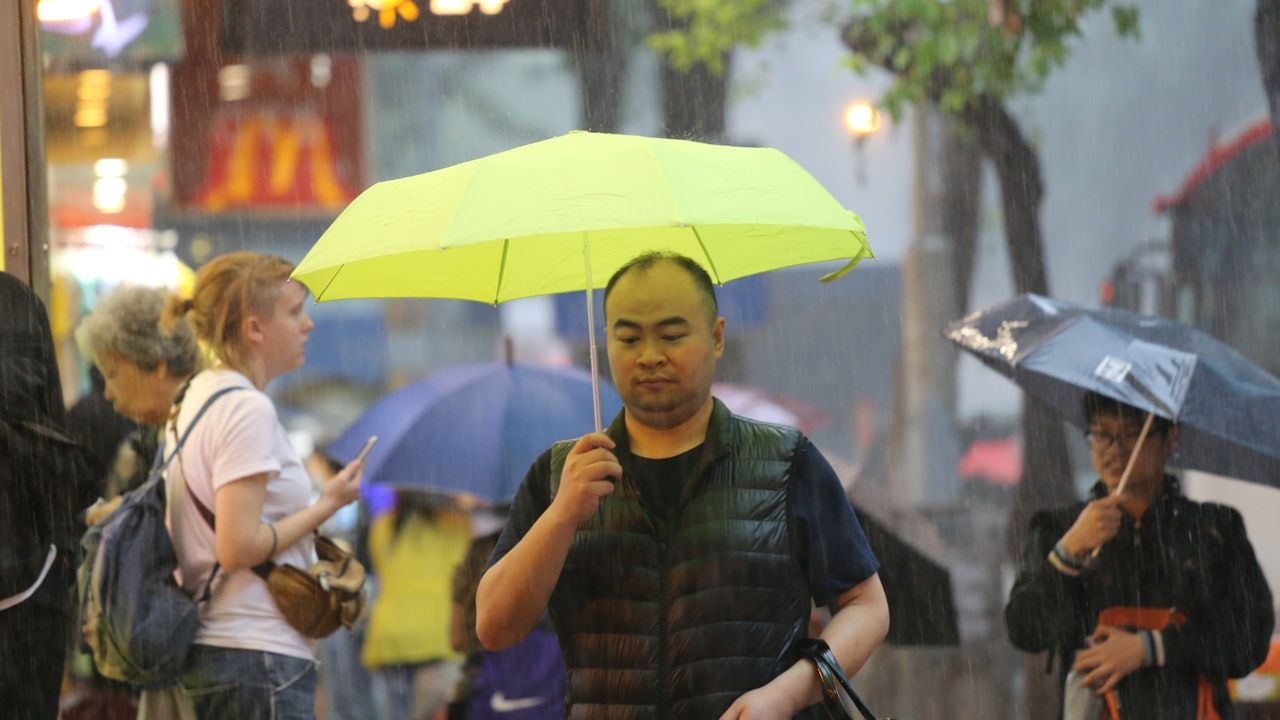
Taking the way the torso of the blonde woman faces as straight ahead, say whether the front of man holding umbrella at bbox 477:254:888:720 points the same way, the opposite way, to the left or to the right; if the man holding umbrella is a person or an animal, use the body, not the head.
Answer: to the right

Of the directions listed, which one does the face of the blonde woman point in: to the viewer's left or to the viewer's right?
to the viewer's right

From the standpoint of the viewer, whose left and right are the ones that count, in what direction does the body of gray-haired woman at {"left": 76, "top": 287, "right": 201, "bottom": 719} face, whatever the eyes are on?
facing the viewer and to the left of the viewer

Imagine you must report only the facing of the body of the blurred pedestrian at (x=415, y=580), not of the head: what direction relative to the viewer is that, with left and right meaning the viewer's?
facing away from the viewer

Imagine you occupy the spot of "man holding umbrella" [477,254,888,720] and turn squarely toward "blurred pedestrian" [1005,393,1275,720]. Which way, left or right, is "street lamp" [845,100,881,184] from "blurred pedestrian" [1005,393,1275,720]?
left

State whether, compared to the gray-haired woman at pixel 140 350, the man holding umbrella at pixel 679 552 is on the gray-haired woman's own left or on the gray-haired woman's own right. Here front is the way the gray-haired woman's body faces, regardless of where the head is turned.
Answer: on the gray-haired woman's own left

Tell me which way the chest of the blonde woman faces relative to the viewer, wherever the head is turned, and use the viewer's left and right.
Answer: facing to the right of the viewer

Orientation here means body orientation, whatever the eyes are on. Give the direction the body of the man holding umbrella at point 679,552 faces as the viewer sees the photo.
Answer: toward the camera

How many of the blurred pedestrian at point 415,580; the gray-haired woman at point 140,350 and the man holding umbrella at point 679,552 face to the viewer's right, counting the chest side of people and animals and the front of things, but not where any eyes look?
0

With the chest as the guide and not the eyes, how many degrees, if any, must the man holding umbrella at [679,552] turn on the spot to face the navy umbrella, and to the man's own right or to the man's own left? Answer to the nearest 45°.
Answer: approximately 135° to the man's own left

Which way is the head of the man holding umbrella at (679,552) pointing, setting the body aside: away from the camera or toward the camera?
toward the camera

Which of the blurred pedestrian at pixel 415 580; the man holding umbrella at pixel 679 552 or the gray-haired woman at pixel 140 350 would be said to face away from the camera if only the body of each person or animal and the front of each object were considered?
the blurred pedestrian

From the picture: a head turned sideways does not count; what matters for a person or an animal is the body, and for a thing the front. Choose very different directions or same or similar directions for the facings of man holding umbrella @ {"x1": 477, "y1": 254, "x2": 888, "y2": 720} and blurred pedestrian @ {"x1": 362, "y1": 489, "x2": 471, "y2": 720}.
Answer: very different directions
